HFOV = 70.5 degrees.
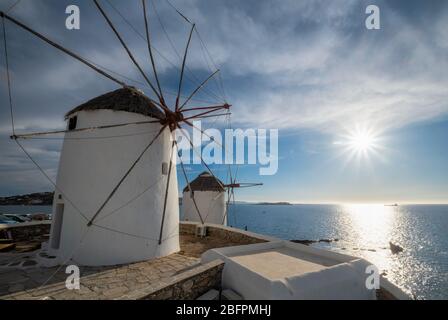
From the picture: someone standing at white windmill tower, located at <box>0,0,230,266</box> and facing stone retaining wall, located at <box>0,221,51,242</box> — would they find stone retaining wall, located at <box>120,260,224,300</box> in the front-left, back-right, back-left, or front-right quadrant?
back-left

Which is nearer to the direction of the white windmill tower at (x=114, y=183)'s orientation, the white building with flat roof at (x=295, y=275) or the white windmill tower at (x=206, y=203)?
the white building with flat roof

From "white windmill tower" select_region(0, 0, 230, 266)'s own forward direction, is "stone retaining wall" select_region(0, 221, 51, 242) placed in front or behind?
behind

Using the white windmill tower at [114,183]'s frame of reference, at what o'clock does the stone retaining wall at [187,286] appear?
The stone retaining wall is roughly at 1 o'clock from the white windmill tower.

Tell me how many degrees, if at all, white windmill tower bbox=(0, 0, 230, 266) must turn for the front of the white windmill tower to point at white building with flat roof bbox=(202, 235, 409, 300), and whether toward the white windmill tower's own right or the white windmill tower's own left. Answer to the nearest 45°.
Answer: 0° — it already faces it

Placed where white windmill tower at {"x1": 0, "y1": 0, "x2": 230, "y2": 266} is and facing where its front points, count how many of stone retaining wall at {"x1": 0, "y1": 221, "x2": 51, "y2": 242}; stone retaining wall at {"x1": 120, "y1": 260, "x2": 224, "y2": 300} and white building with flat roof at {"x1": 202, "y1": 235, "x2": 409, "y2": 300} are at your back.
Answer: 1

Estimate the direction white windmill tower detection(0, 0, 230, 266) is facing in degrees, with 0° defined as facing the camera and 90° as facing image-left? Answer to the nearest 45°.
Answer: approximately 315°

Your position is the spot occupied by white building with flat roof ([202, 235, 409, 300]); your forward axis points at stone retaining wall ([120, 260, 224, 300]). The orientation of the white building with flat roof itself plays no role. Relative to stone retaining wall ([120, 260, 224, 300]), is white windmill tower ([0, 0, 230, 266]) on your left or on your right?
right
